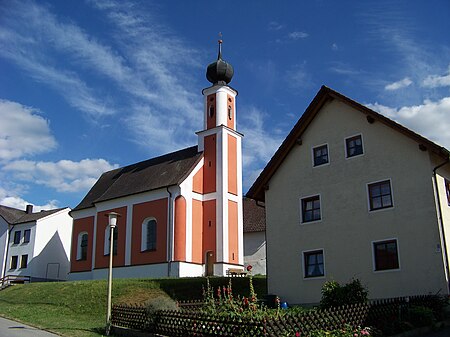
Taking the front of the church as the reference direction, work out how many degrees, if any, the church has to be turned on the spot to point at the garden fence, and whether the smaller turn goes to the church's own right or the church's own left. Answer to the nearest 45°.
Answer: approximately 45° to the church's own right

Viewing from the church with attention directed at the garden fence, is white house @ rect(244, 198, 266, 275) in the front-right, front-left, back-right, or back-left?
back-left

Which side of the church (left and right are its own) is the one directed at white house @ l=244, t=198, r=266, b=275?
left

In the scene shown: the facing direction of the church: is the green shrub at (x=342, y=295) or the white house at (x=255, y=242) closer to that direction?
the green shrub

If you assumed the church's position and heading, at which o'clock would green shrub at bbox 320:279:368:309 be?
The green shrub is roughly at 1 o'clock from the church.

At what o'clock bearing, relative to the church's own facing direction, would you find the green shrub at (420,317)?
The green shrub is roughly at 1 o'clock from the church.

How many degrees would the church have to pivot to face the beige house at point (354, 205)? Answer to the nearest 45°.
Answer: approximately 45° to its right

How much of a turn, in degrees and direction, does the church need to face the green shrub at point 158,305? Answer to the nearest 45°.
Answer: approximately 45° to its right

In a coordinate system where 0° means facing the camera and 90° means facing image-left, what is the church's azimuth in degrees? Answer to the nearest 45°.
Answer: approximately 315°
